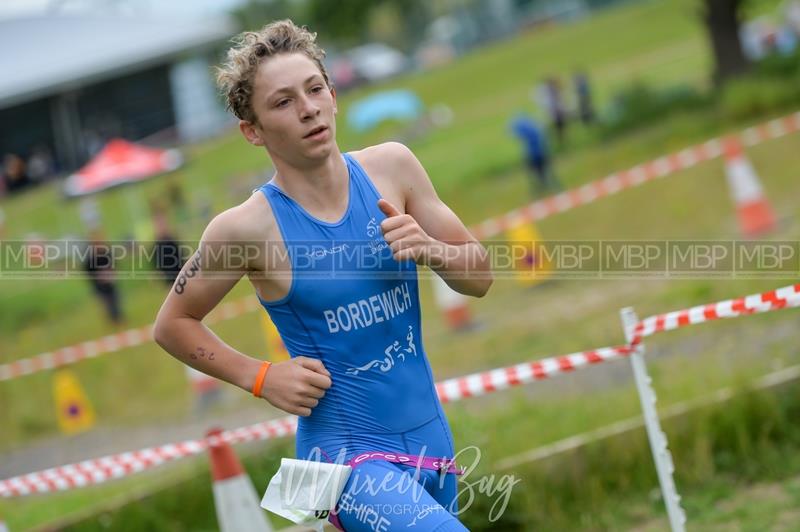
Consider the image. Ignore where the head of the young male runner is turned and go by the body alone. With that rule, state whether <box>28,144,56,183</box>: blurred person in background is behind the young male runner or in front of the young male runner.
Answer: behind

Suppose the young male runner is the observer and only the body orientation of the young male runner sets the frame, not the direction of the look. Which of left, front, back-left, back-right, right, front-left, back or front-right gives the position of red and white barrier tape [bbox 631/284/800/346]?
left

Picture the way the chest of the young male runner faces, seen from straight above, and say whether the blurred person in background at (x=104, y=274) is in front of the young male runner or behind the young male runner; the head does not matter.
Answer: behind

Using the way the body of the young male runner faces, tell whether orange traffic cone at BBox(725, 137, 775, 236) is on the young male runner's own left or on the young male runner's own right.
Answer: on the young male runner's own left
